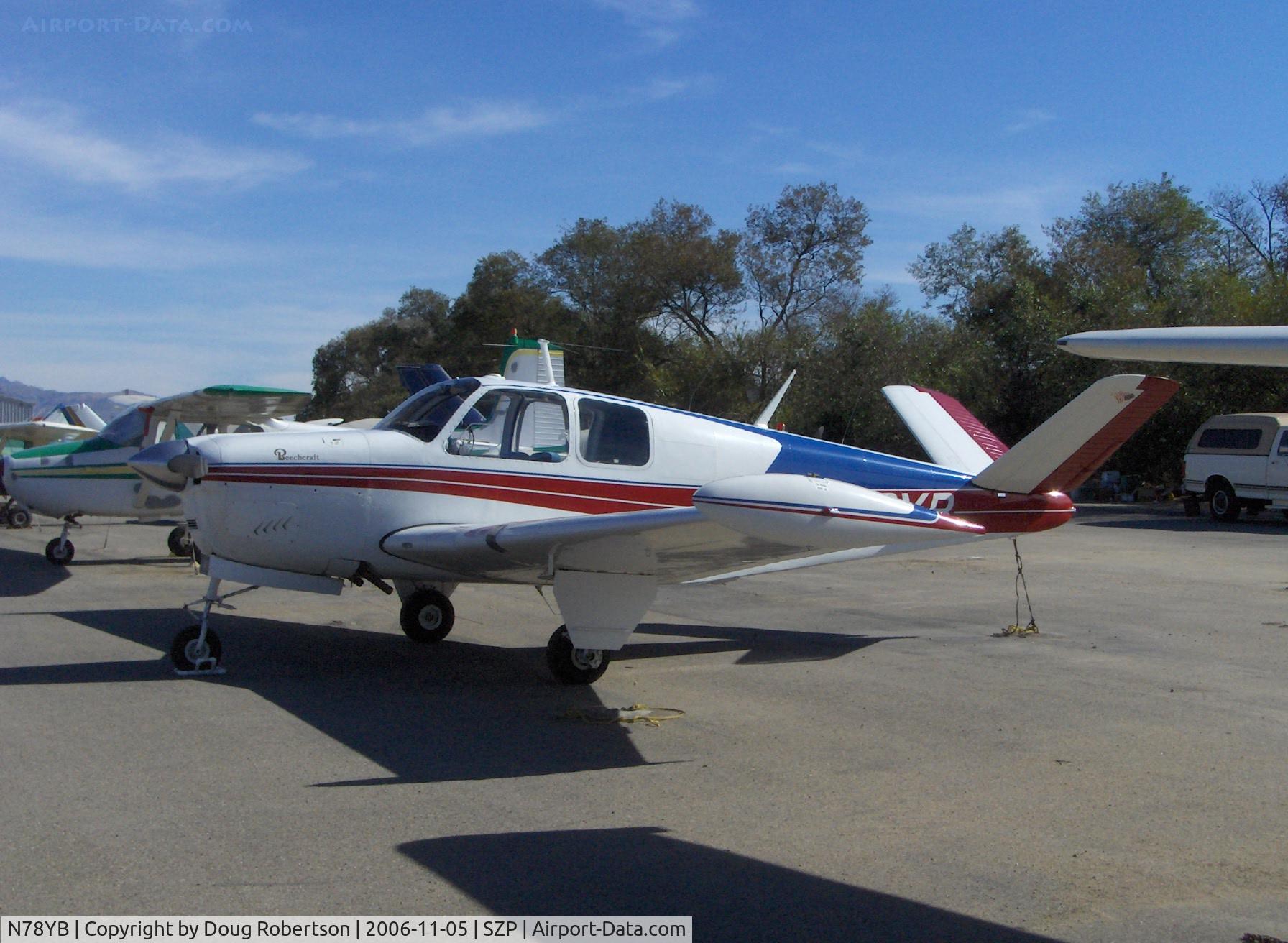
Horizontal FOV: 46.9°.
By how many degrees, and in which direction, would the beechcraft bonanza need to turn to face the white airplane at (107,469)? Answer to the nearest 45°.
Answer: approximately 90° to its right

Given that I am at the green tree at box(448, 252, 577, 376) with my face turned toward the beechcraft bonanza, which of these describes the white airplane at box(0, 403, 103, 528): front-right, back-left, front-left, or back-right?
front-right

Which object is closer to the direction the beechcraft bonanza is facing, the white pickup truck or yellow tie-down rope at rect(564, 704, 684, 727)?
the yellow tie-down rope

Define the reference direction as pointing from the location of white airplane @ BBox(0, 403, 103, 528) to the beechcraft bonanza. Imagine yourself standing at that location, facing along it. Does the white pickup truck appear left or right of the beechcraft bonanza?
left

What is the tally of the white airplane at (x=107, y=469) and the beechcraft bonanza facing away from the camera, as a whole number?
0

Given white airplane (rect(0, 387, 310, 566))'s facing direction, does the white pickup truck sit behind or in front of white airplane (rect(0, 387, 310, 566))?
behind

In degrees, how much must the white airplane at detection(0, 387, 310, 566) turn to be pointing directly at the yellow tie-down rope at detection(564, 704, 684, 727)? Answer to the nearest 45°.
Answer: approximately 90° to its left

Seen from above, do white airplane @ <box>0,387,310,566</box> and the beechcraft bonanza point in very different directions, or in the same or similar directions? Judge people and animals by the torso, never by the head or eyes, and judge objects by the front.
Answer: same or similar directions

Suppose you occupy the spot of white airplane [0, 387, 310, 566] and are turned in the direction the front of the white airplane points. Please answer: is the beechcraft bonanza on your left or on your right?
on your left

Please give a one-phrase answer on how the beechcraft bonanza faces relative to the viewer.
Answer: facing the viewer and to the left of the viewer

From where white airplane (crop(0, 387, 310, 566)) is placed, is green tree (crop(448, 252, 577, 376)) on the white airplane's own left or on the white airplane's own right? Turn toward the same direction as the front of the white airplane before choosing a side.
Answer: on the white airplane's own right

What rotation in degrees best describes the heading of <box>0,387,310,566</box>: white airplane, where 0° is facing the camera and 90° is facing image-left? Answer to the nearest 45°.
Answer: approximately 90°

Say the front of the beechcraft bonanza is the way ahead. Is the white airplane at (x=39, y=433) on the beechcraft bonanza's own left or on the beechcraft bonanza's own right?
on the beechcraft bonanza's own right
